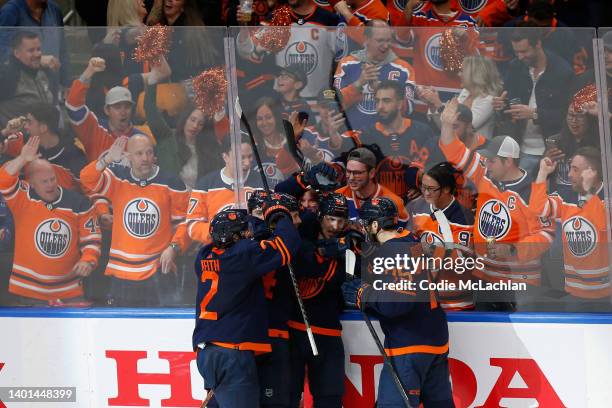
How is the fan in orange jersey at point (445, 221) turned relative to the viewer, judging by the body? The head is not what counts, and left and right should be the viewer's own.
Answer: facing the viewer and to the left of the viewer

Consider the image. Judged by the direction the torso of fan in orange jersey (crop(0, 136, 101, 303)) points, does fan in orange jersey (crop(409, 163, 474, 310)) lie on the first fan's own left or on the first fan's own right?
on the first fan's own left

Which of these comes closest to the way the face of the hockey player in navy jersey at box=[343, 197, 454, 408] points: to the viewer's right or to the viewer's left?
to the viewer's left

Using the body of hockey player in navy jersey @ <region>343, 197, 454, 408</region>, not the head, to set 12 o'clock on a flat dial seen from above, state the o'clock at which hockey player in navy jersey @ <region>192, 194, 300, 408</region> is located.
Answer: hockey player in navy jersey @ <region>192, 194, 300, 408</region> is roughly at 10 o'clock from hockey player in navy jersey @ <region>343, 197, 454, 408</region>.

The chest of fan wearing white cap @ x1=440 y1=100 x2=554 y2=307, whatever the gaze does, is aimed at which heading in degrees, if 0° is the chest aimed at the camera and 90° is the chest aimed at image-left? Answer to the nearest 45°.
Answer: approximately 45°

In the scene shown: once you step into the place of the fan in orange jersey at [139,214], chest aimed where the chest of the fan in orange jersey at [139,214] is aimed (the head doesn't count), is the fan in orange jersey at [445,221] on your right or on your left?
on your left

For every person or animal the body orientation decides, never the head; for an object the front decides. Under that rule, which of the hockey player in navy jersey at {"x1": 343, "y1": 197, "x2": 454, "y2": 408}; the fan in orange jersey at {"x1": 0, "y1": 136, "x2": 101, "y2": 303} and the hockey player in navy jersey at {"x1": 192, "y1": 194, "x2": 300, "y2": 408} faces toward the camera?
the fan in orange jersey

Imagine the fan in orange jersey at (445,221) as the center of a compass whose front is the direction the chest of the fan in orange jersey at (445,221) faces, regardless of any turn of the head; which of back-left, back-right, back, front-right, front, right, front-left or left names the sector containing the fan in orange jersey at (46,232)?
front-right

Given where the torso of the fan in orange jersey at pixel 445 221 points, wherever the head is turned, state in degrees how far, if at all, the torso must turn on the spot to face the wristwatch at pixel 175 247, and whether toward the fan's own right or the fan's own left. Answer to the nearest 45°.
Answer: approximately 45° to the fan's own right

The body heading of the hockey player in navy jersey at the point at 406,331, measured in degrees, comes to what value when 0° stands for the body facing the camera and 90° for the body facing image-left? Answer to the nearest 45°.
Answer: approximately 135°

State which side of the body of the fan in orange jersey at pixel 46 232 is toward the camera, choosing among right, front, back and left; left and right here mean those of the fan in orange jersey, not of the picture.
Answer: front

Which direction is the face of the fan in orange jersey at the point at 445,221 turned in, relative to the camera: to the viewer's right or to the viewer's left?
to the viewer's left

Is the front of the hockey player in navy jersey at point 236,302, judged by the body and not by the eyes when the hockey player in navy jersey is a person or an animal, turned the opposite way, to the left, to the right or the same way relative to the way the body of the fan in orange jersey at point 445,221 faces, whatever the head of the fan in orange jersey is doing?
the opposite way

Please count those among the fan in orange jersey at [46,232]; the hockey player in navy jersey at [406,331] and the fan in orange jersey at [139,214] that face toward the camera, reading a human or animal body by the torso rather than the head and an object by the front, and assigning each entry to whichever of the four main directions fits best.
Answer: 2

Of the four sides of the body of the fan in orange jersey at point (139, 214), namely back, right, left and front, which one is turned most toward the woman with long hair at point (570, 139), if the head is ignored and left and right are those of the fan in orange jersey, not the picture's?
left

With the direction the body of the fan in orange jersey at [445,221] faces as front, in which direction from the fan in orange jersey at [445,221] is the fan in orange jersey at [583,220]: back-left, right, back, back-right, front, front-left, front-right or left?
back-left

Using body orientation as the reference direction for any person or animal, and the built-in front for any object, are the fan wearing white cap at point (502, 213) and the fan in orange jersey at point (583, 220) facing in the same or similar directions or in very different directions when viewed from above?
same or similar directions
